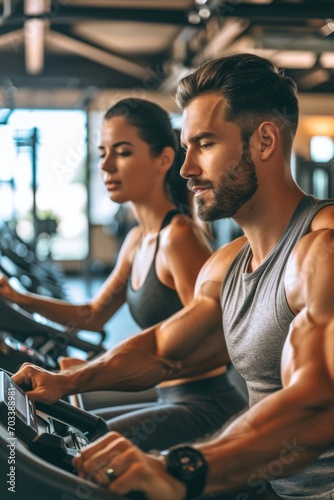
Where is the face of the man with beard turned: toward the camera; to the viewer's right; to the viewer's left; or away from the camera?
to the viewer's left

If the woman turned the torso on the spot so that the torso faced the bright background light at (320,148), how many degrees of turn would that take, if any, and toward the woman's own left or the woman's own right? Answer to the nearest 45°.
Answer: approximately 135° to the woman's own right

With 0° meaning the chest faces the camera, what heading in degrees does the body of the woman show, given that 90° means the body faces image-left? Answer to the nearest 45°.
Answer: approximately 45°

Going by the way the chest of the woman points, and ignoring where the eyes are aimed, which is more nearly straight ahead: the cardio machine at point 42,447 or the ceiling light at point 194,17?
the cardio machine

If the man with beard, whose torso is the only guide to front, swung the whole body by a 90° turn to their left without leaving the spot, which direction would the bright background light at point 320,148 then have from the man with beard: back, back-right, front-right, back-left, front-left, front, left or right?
back-left

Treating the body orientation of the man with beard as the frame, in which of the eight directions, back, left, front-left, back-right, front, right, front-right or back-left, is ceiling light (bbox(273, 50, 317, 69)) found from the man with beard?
back-right

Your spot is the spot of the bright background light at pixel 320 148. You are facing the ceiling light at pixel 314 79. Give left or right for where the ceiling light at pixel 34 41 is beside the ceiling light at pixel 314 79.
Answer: right

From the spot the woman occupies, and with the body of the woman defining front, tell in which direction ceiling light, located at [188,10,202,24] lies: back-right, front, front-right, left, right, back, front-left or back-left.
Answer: back-right

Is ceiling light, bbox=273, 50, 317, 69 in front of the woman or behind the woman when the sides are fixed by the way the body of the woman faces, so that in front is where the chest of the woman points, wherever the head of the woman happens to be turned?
behind
